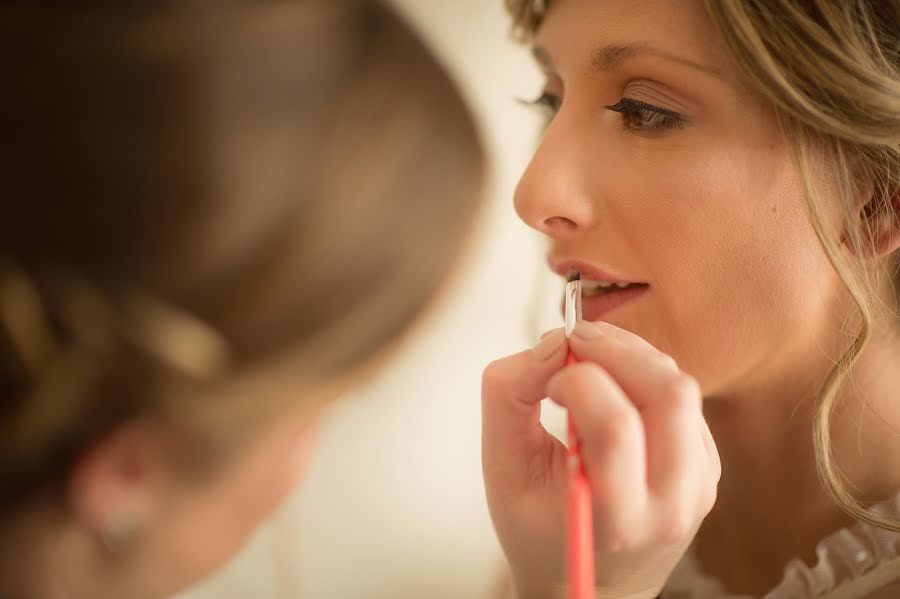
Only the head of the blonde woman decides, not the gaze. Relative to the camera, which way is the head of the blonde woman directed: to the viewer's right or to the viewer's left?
to the viewer's left

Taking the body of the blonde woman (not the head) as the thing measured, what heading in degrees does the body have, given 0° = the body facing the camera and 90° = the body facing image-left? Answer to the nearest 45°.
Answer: approximately 45°
